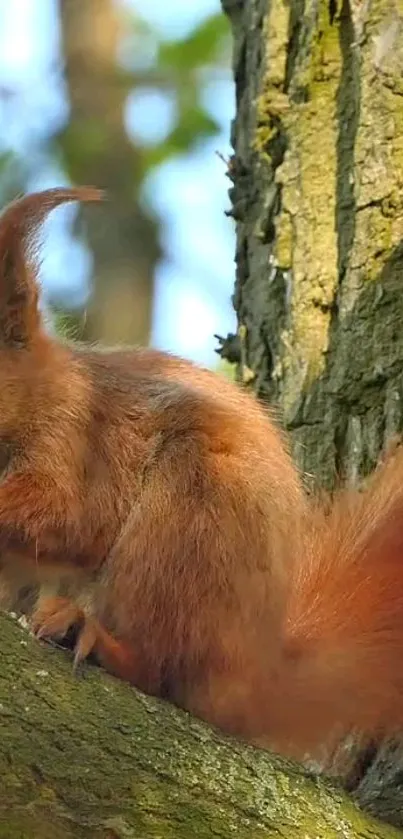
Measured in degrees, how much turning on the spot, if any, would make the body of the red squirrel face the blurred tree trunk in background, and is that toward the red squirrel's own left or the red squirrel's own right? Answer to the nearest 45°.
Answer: approximately 90° to the red squirrel's own right

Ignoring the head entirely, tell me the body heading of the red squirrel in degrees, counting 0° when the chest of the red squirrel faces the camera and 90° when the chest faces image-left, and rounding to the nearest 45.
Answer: approximately 90°

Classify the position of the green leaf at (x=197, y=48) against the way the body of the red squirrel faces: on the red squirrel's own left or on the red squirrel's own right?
on the red squirrel's own right
